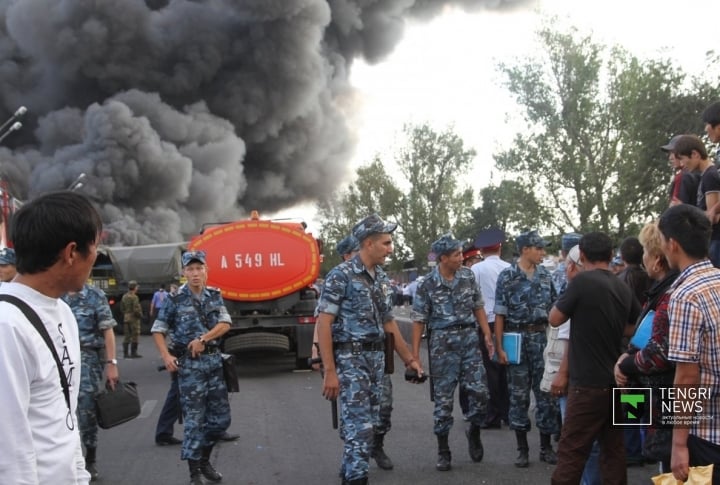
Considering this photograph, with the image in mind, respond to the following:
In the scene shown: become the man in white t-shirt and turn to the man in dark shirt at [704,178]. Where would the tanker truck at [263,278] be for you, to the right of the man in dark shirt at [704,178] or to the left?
left

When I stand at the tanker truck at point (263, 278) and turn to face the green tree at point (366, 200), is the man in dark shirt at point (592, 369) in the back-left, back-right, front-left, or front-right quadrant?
back-right

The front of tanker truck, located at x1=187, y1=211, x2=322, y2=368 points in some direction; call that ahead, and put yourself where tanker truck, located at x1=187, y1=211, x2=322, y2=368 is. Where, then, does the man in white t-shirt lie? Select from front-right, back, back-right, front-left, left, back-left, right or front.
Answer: back

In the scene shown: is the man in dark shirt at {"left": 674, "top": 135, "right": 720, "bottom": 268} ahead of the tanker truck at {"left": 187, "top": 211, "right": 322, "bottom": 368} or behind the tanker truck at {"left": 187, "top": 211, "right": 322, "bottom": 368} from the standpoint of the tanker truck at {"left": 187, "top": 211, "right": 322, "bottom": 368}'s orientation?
behind

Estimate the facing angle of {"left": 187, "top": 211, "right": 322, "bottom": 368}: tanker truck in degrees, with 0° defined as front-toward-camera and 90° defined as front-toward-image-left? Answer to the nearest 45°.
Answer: approximately 180°

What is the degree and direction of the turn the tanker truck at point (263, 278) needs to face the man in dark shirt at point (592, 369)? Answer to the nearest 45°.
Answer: approximately 180°

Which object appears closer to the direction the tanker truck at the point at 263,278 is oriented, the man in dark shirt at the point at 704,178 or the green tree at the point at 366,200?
the green tree
